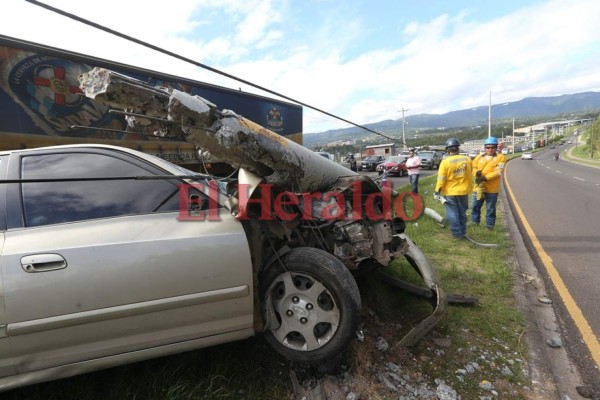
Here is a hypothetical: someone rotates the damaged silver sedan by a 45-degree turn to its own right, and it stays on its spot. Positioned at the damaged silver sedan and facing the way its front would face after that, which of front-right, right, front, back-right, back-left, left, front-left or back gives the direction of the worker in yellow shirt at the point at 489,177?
left

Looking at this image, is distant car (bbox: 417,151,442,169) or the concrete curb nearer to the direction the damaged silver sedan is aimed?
the concrete curb

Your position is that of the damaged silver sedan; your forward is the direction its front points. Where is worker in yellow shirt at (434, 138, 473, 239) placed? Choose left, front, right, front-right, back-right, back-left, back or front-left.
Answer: front-left

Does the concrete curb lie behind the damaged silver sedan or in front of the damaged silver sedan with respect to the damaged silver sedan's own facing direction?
in front

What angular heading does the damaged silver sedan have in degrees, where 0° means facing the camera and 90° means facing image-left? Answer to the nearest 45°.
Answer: approximately 270°

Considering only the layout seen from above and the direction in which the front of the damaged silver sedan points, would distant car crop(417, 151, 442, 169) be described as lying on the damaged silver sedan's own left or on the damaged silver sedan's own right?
on the damaged silver sedan's own left
